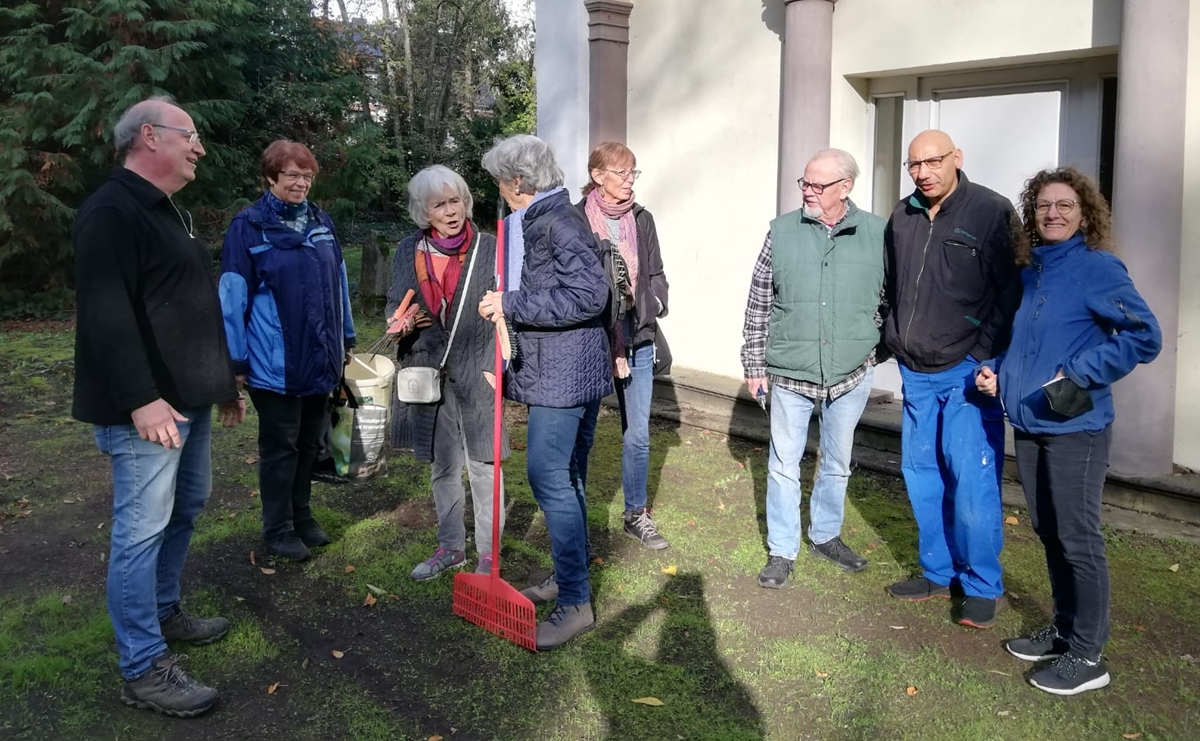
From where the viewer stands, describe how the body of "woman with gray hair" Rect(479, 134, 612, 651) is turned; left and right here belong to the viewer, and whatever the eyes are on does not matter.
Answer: facing to the left of the viewer

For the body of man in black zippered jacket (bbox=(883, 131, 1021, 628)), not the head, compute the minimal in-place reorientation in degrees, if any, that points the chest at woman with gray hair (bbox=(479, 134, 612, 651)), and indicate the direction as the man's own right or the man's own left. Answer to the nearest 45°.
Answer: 0° — they already face them

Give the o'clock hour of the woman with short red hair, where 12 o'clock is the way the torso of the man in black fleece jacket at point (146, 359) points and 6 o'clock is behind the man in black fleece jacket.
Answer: The woman with short red hair is roughly at 10 o'clock from the man in black fleece jacket.

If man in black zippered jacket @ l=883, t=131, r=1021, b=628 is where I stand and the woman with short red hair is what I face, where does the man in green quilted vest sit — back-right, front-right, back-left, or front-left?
front-right

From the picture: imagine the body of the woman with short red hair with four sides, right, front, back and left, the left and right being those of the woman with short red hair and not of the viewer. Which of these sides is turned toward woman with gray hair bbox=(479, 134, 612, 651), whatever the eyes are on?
front

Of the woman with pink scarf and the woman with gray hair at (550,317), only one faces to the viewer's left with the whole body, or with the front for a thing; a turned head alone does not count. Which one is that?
the woman with gray hair

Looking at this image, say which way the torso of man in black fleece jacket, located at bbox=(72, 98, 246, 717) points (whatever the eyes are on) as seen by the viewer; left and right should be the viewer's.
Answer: facing to the right of the viewer

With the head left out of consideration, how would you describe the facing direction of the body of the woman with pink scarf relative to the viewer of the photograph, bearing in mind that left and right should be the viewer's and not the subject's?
facing the viewer

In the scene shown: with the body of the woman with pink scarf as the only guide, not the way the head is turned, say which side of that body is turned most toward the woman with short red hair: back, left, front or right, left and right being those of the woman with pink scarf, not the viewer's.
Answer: right

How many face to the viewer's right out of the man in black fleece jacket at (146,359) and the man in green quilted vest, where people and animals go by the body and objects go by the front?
1

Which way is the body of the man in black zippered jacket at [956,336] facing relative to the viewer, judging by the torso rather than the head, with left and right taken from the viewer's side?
facing the viewer and to the left of the viewer

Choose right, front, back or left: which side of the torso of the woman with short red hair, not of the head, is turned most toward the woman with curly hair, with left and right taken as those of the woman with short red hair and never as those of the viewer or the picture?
front

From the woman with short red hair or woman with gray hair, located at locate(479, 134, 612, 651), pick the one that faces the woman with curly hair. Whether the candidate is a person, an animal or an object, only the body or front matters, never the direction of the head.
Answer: the woman with short red hair

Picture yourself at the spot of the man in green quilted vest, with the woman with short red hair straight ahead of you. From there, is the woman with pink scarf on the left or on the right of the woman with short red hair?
right

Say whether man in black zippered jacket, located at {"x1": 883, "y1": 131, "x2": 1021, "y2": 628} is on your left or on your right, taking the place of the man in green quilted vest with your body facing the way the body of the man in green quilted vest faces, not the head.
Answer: on your left

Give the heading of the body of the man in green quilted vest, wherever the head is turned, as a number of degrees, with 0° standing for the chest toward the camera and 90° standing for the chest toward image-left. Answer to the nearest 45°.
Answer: approximately 0°
